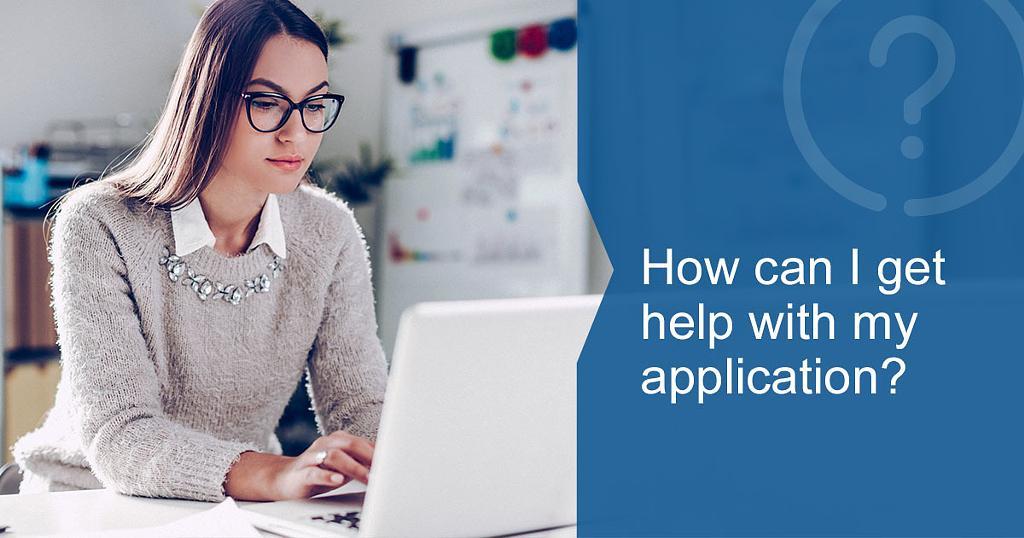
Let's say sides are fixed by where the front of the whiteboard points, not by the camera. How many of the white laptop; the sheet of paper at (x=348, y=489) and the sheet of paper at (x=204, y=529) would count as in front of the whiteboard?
3

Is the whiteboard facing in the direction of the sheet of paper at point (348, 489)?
yes

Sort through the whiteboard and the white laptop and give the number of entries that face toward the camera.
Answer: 1

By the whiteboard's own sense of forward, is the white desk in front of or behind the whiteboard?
in front

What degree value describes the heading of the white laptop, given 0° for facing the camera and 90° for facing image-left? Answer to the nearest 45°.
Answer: approximately 135°

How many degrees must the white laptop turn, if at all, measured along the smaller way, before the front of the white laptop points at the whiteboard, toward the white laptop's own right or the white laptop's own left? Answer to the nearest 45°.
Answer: approximately 45° to the white laptop's own right
